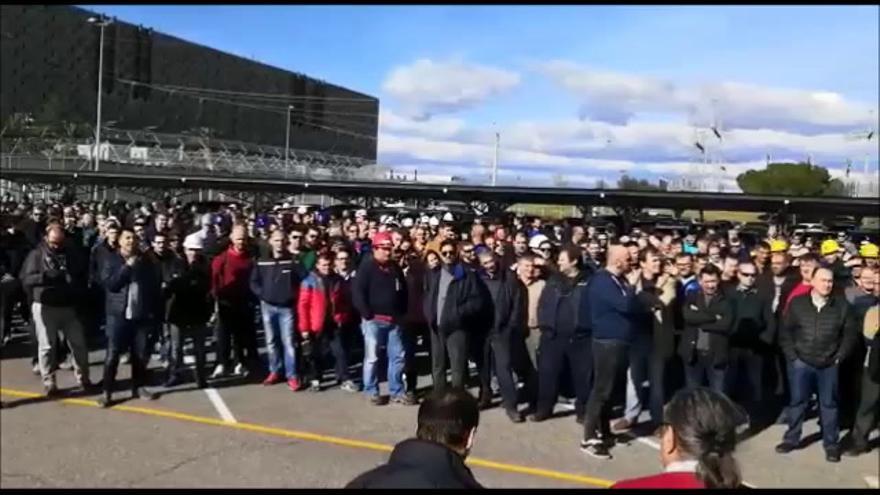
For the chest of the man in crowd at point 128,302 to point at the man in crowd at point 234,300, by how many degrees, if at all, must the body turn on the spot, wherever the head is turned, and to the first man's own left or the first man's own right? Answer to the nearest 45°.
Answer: approximately 135° to the first man's own left

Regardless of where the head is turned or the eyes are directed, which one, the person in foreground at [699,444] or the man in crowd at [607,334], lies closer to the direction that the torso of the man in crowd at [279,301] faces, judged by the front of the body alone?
the person in foreground

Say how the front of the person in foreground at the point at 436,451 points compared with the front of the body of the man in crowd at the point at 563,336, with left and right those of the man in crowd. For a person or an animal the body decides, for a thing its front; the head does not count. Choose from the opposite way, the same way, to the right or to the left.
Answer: the opposite way

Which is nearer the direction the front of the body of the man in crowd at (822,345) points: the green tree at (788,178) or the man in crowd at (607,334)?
the man in crowd

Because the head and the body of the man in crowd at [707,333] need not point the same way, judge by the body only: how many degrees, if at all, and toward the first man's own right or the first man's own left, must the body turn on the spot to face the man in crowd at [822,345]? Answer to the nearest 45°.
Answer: approximately 45° to the first man's own left

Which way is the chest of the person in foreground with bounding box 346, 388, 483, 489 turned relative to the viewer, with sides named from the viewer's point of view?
facing away from the viewer and to the right of the viewer

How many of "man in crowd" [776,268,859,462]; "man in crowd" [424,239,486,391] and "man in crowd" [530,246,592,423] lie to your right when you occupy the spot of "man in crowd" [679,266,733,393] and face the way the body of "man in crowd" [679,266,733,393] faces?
2

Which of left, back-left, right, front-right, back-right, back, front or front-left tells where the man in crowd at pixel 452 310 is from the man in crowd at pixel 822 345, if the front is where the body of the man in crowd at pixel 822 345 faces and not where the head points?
right

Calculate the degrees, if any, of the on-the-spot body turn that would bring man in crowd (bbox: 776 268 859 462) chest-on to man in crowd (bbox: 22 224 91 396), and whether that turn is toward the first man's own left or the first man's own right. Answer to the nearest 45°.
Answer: approximately 90° to the first man's own right

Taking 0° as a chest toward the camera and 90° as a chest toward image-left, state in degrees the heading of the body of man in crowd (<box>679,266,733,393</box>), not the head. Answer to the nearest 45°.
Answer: approximately 0°
